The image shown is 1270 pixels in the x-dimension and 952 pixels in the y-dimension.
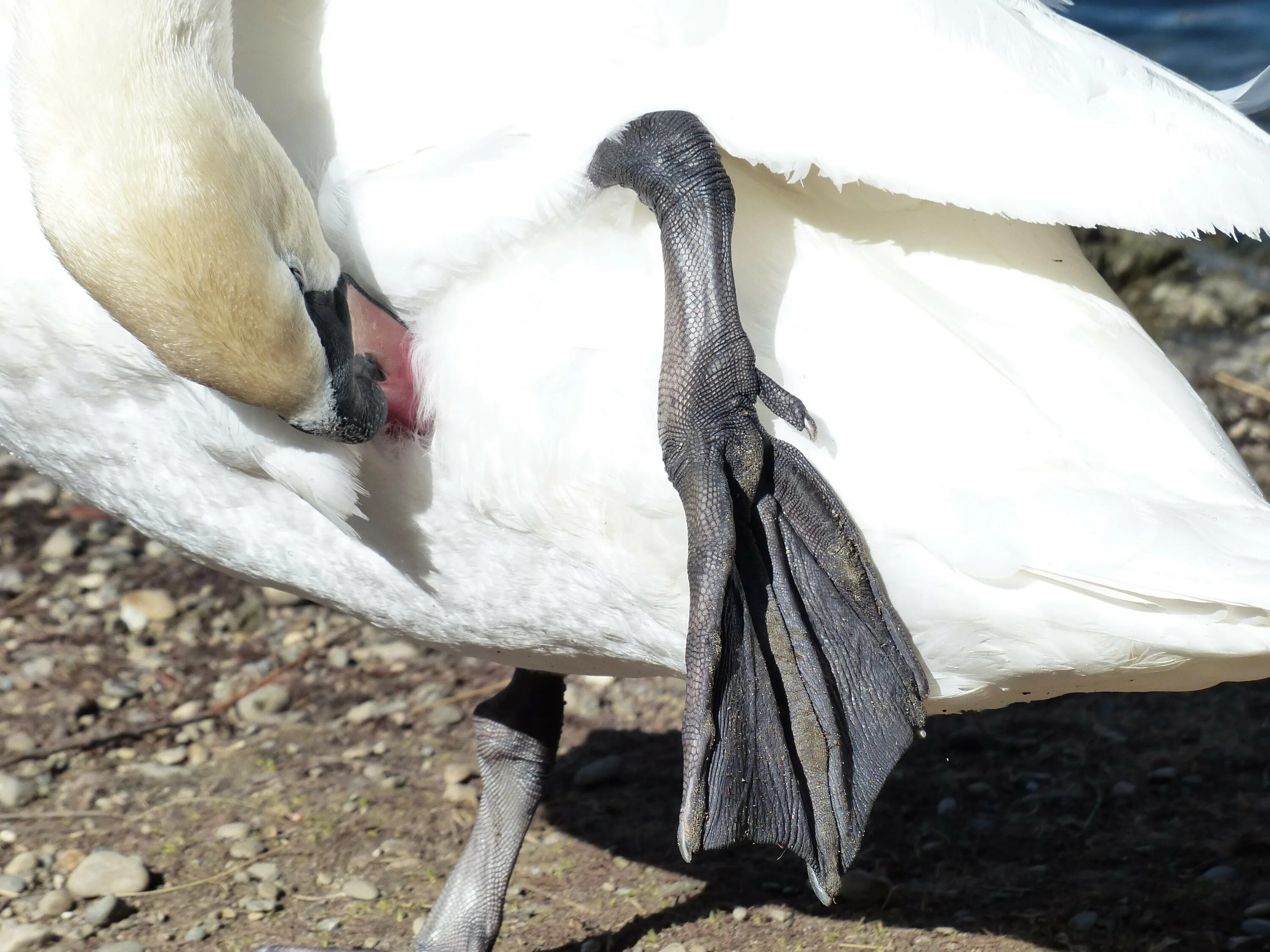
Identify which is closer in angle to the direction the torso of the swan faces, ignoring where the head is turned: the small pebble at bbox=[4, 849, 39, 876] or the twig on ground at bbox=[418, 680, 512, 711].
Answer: the small pebble

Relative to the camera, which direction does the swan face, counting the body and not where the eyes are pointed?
to the viewer's left

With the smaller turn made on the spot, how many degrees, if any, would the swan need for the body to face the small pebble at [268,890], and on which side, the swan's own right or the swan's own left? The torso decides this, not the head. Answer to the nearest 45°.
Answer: approximately 45° to the swan's own right

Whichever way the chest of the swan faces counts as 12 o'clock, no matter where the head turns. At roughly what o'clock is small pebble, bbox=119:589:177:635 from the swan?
The small pebble is roughly at 2 o'clock from the swan.

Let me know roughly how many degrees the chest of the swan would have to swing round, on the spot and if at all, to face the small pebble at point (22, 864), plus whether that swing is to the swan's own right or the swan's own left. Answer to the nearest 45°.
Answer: approximately 45° to the swan's own right

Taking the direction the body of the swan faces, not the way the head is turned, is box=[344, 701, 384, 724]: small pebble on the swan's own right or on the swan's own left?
on the swan's own right

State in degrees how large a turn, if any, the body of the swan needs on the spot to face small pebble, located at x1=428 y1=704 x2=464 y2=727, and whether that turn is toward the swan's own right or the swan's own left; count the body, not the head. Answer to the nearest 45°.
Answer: approximately 90° to the swan's own right
